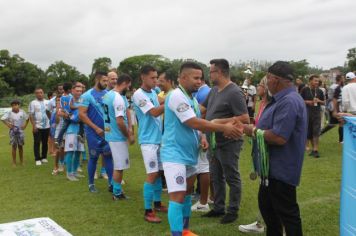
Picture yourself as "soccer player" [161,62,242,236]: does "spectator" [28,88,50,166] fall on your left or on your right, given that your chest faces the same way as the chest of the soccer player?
on your left

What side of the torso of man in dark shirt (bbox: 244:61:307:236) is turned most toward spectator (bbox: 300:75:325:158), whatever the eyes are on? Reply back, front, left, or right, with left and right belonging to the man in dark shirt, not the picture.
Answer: right

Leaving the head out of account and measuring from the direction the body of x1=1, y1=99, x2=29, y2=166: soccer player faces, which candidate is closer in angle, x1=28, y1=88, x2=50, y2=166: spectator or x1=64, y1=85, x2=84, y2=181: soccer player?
the soccer player

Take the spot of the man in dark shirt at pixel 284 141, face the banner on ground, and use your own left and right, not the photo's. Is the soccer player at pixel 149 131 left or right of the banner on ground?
right

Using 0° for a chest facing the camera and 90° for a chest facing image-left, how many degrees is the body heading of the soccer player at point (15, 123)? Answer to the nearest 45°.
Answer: approximately 0°

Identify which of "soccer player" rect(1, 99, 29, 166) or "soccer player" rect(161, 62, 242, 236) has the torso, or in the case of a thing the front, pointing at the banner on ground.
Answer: "soccer player" rect(1, 99, 29, 166)

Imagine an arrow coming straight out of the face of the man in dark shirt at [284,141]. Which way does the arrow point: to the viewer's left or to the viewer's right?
to the viewer's left

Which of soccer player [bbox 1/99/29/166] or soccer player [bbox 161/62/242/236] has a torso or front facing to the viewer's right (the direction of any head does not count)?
soccer player [bbox 161/62/242/236]

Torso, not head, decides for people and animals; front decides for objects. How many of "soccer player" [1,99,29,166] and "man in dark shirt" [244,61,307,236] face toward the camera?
1

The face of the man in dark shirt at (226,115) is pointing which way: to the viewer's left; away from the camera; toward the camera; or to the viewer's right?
to the viewer's left

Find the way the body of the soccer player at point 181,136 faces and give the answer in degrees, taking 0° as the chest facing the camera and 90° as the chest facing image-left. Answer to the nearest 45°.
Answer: approximately 270°

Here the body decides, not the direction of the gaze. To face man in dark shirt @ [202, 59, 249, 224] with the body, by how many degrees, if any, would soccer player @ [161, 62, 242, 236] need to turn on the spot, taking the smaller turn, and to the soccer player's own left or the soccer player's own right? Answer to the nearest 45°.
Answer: approximately 45° to the soccer player's own left

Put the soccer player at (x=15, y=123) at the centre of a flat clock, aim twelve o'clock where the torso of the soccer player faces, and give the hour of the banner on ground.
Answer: The banner on ground is roughly at 12 o'clock from the soccer player.

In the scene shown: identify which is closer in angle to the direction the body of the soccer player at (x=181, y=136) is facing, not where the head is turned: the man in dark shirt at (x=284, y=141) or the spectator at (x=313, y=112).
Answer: the man in dark shirt

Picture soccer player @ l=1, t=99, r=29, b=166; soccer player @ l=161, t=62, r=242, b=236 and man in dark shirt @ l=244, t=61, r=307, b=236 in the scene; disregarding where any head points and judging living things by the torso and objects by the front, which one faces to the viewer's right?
soccer player @ l=161, t=62, r=242, b=236

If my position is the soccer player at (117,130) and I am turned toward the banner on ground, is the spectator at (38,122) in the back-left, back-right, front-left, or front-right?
back-right

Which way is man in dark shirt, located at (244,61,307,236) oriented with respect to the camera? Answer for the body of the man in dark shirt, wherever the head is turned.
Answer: to the viewer's left
